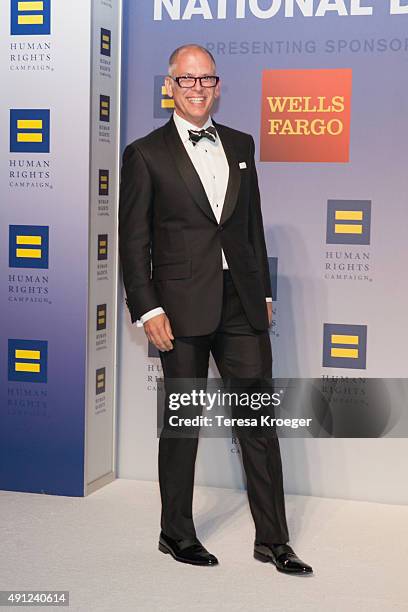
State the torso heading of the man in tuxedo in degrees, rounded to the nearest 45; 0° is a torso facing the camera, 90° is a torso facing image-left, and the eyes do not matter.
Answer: approximately 315°
